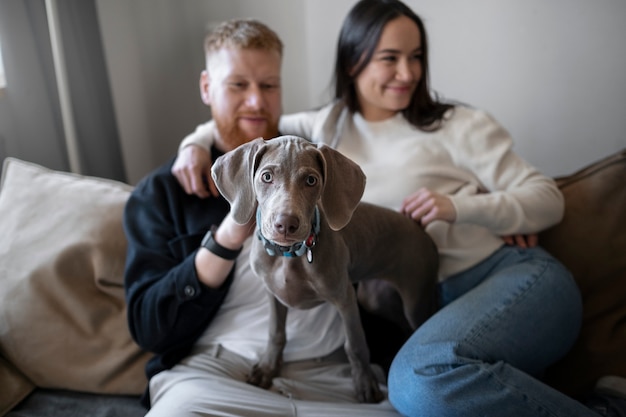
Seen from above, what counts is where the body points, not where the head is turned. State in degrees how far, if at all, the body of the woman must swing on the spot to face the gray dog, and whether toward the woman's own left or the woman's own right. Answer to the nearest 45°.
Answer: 0° — they already face it

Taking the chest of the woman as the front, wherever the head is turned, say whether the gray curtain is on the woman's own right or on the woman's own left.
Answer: on the woman's own right

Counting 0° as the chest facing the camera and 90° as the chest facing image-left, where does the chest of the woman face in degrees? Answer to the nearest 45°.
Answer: approximately 45°

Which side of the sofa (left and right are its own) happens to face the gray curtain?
right

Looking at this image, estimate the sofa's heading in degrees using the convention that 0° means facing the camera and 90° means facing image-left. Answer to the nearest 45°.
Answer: approximately 0°
